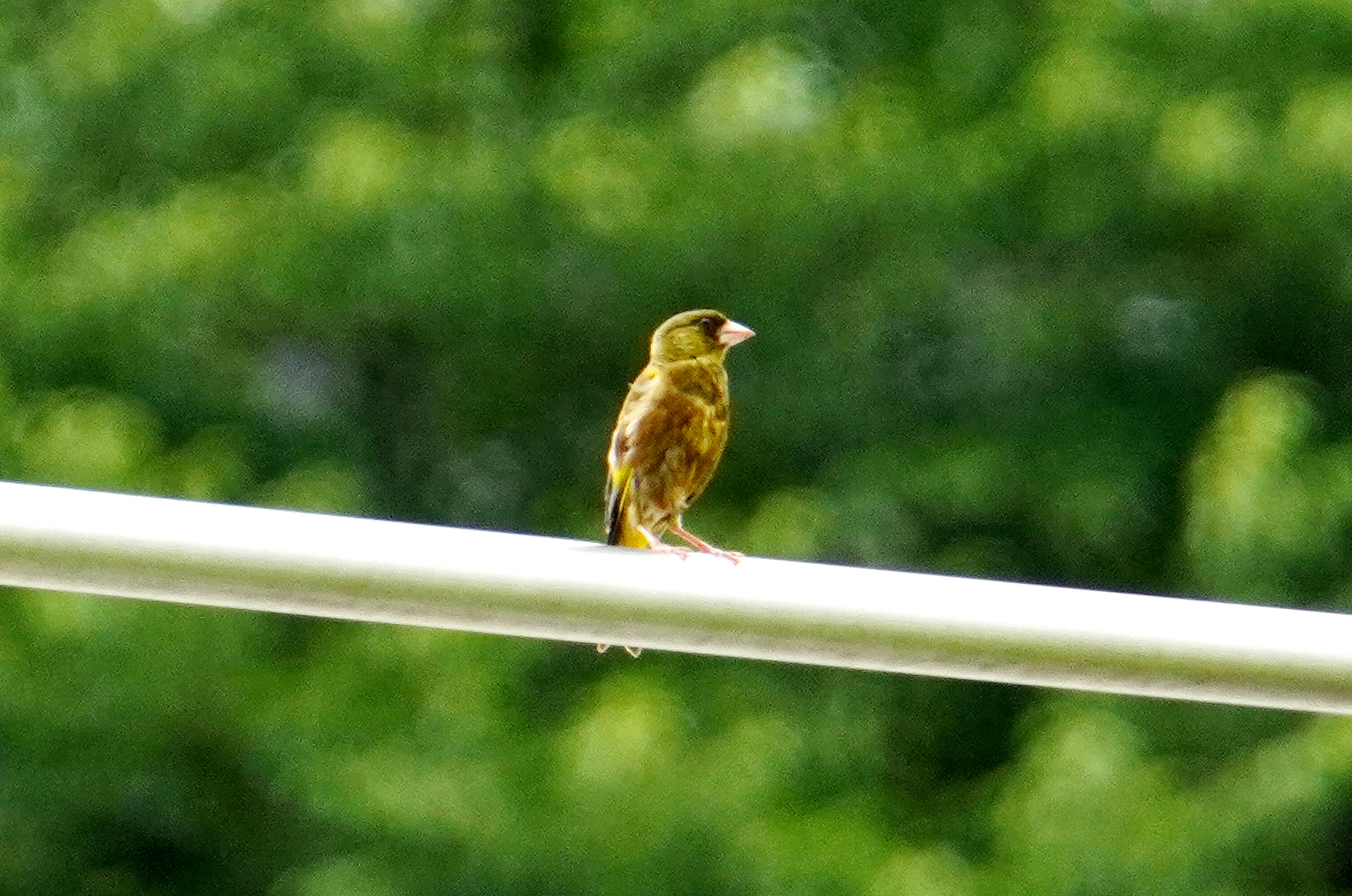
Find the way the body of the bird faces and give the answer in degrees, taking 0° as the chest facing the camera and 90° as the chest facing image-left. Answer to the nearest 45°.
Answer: approximately 315°
